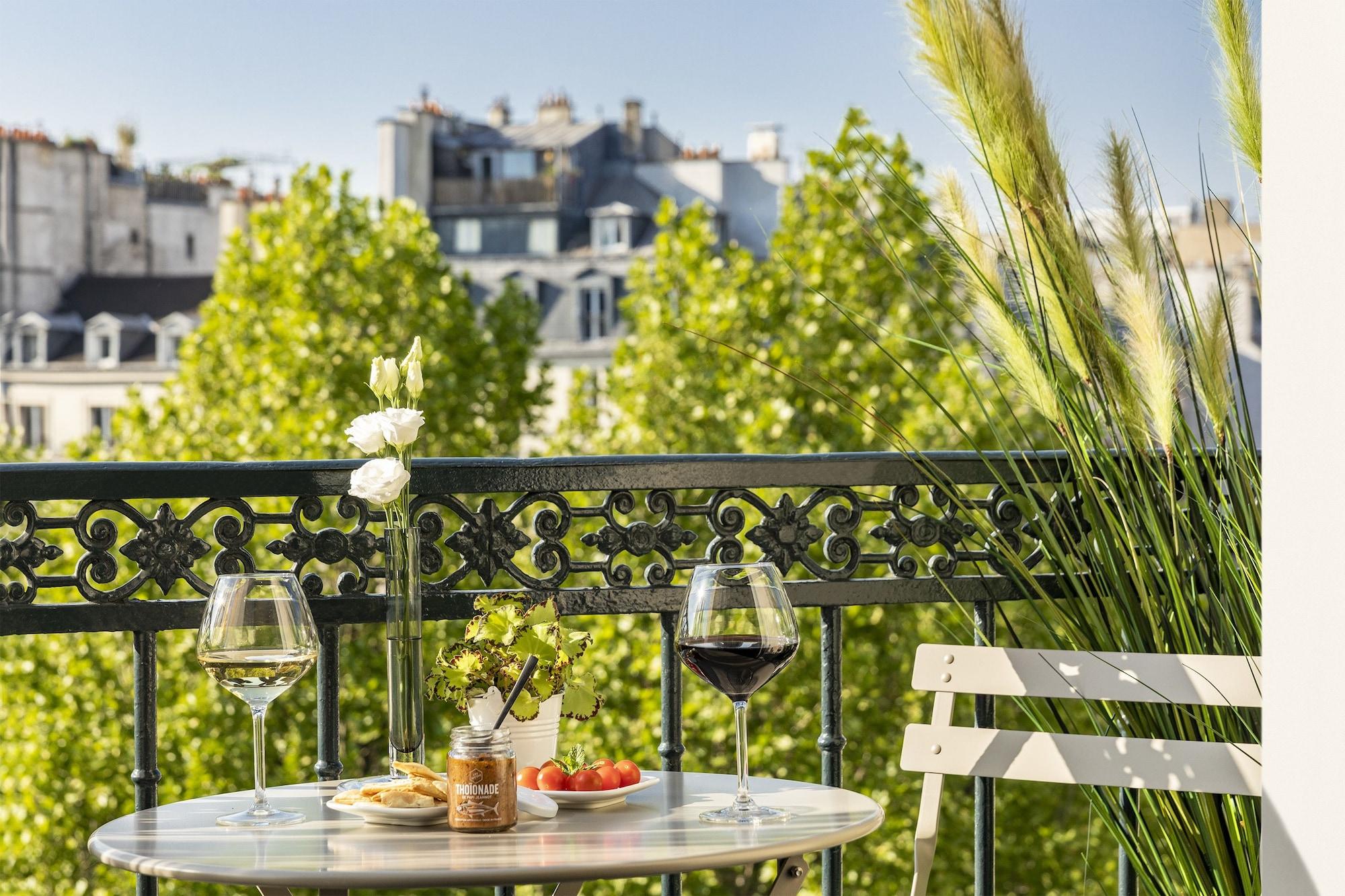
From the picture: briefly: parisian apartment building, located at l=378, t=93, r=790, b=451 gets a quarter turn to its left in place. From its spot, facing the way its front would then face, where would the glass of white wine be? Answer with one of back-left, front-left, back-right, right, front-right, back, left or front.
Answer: right

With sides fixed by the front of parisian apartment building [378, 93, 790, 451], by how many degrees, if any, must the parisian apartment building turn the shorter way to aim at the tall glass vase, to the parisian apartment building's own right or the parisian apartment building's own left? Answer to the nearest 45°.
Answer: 0° — it already faces it

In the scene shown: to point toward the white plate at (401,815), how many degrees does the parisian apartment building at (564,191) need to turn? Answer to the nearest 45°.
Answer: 0° — it already faces it

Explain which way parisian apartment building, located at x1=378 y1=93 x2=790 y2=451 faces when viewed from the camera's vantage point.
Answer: facing the viewer

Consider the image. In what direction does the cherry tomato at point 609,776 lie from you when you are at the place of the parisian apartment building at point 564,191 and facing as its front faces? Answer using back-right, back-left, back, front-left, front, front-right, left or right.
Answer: front

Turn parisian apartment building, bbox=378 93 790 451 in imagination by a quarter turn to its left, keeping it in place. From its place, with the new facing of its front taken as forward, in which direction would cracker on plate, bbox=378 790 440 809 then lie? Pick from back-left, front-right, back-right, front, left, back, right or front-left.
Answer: right

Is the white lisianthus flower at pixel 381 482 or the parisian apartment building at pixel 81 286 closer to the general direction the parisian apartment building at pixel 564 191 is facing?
the white lisianthus flower

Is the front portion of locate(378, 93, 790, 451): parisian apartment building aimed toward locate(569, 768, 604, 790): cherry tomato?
yes

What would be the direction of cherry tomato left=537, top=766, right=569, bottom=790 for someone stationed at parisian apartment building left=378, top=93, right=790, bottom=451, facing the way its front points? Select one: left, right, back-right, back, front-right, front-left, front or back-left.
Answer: front

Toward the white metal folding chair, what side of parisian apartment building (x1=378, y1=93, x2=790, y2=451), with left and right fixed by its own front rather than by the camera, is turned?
front

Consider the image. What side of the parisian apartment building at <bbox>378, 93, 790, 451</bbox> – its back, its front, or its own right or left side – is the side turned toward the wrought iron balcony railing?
front

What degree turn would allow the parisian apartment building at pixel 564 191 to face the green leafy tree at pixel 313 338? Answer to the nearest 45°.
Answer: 0° — it already faces it

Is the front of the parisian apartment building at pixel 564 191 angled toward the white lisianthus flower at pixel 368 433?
yes

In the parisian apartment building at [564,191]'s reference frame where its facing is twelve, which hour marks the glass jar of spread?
The glass jar of spread is roughly at 12 o'clock from the parisian apartment building.

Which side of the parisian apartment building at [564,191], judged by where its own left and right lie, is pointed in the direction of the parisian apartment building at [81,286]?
right

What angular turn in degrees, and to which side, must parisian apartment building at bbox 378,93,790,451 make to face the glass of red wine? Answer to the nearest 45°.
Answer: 0° — it already faces it

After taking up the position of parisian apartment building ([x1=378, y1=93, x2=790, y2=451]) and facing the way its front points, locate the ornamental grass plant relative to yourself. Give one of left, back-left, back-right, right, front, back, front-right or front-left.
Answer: front

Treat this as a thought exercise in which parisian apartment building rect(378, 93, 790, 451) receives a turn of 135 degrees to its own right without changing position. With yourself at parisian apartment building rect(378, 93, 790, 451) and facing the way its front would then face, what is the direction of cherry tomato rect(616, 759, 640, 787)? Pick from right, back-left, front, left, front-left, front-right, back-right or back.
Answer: back-left

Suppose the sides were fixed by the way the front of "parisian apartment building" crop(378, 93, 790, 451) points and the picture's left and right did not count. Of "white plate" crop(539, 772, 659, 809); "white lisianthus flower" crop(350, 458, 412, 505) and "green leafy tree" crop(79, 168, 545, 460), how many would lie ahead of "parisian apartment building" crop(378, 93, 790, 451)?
3

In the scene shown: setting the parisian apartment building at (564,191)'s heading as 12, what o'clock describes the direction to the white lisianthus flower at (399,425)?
The white lisianthus flower is roughly at 12 o'clock from the parisian apartment building.
